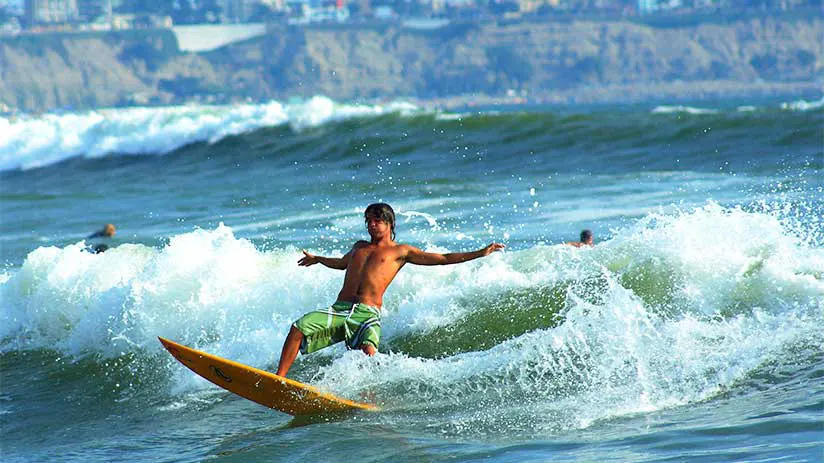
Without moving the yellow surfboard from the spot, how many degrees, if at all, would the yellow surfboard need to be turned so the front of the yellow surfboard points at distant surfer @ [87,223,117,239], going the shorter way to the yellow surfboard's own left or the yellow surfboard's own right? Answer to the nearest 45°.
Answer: approximately 90° to the yellow surfboard's own right

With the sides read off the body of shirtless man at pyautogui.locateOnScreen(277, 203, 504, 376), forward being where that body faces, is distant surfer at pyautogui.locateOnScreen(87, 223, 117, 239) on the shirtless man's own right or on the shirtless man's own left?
on the shirtless man's own right

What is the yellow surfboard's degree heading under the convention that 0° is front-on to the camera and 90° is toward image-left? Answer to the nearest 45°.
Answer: approximately 90°

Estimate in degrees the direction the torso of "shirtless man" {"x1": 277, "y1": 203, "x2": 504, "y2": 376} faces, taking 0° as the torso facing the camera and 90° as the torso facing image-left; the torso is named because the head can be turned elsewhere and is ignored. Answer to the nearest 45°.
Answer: approximately 45°

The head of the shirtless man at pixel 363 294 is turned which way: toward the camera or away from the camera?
toward the camera
